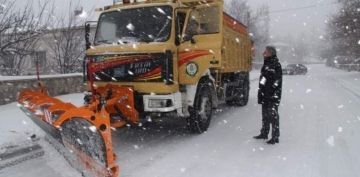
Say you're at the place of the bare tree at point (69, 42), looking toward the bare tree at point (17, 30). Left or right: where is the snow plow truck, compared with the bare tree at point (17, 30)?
left

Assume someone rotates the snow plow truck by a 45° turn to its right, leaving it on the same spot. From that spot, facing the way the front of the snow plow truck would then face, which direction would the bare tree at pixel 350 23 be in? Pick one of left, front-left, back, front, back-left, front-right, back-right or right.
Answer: back-right

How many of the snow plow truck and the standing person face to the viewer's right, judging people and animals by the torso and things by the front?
0

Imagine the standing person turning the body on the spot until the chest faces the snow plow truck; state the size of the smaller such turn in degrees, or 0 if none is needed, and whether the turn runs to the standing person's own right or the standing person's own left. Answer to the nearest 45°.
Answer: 0° — they already face it

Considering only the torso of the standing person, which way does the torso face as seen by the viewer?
to the viewer's left

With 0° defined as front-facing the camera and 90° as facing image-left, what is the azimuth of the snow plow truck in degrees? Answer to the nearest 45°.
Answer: approximately 45°

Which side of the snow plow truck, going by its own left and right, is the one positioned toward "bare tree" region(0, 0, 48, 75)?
right
